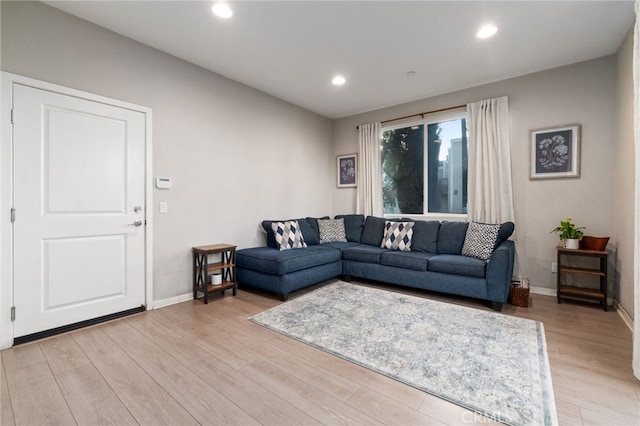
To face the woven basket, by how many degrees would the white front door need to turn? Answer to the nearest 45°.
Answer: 0° — it already faces it

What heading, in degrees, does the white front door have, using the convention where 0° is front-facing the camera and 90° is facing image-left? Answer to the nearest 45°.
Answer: approximately 315°

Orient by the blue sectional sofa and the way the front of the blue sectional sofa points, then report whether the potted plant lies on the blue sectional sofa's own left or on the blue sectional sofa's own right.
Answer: on the blue sectional sofa's own left

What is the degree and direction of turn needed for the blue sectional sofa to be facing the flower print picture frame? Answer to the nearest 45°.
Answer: approximately 135° to its left

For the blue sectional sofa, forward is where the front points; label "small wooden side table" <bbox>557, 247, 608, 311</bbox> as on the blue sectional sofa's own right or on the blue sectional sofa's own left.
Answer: on the blue sectional sofa's own left

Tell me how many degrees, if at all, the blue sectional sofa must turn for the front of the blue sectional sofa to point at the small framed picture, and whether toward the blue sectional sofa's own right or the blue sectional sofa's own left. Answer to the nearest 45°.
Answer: approximately 90° to the blue sectional sofa's own right

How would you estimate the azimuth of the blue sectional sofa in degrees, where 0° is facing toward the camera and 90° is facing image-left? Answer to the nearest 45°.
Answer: approximately 45°
